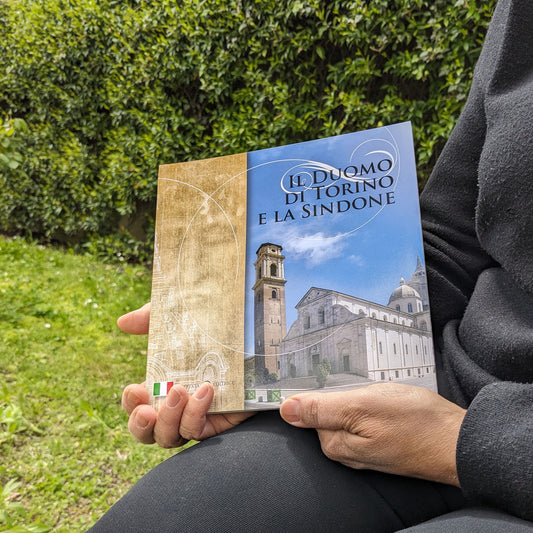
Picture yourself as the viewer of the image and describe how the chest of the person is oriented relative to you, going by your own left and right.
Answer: facing the viewer and to the left of the viewer
